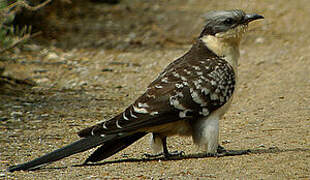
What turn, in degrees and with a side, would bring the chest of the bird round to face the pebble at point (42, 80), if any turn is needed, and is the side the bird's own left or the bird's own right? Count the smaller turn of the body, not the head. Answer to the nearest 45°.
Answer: approximately 135° to the bird's own left

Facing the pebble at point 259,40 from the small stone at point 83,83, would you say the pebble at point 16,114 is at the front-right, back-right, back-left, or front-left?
back-right

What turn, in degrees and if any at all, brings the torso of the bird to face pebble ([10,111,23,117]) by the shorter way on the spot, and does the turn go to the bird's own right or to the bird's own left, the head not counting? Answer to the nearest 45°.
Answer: approximately 135° to the bird's own left

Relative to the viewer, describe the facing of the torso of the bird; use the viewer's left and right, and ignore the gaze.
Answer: facing to the right of the viewer

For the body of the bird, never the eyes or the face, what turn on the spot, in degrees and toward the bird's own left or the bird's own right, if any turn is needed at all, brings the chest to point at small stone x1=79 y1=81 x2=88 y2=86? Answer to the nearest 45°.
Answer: approximately 90° to the bird's own left

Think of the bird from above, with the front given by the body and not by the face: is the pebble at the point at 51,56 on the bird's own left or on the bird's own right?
on the bird's own left

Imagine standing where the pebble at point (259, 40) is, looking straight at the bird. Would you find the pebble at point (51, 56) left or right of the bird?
right

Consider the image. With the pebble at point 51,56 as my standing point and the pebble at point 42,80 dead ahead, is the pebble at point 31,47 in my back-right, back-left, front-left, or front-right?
back-right
